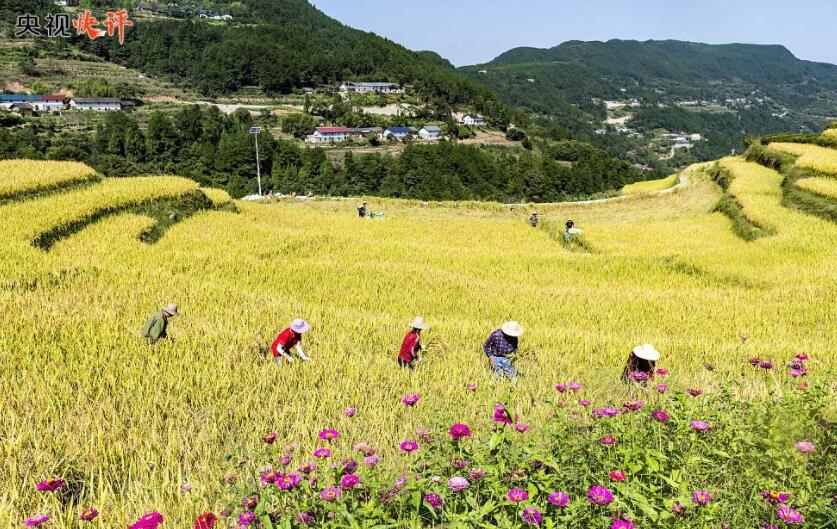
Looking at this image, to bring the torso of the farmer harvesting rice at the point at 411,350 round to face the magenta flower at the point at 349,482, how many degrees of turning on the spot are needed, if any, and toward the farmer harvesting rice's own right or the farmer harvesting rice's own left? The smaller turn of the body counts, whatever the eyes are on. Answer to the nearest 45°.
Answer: approximately 90° to the farmer harvesting rice's own right

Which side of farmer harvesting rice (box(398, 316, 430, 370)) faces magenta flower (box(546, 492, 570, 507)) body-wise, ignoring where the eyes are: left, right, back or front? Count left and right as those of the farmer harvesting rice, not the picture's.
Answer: right

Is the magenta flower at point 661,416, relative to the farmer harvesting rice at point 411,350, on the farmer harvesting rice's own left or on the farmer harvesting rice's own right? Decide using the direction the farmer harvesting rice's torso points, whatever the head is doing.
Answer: on the farmer harvesting rice's own right

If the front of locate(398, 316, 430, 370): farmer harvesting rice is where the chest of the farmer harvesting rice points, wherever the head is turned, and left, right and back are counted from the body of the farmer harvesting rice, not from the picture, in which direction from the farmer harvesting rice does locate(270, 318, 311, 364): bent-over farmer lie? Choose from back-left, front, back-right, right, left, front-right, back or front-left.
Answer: back

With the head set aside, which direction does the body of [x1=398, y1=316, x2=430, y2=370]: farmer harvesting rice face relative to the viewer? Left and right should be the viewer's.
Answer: facing to the right of the viewer

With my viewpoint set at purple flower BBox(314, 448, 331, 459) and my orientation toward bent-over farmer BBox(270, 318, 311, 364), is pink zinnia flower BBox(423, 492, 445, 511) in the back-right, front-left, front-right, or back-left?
back-right

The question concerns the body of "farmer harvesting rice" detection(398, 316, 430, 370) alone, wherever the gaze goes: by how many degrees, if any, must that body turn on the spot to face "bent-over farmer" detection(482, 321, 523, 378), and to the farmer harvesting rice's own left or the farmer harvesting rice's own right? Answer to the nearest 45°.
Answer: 0° — they already face them
